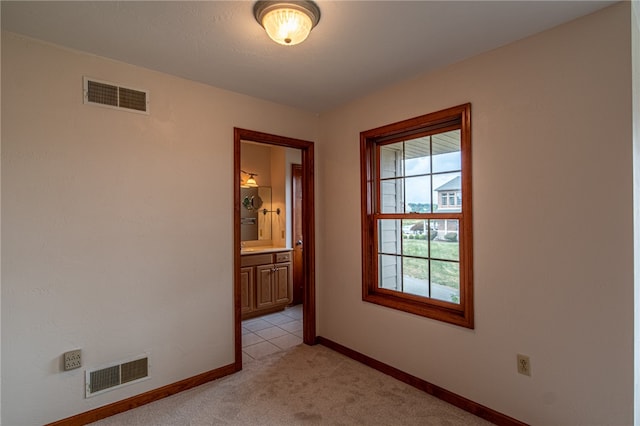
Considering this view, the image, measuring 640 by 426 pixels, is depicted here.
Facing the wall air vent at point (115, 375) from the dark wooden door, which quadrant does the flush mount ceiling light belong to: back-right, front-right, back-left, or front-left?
front-left

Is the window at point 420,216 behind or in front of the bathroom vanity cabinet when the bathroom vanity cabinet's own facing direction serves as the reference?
in front

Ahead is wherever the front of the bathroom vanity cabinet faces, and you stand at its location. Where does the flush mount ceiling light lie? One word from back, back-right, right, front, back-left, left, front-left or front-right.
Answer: front-right

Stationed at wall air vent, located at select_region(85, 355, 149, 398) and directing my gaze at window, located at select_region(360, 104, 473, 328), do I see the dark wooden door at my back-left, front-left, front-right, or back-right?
front-left

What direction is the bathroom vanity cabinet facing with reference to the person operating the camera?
facing the viewer and to the right of the viewer

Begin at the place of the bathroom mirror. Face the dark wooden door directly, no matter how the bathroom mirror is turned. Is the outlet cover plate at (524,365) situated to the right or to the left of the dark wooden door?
right

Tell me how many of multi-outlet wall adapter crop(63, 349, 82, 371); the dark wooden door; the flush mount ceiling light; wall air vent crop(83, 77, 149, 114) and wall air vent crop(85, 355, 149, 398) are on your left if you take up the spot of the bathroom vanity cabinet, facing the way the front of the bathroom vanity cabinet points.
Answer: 1

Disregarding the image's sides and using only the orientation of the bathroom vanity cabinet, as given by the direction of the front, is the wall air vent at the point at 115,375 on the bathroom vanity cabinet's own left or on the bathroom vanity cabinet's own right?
on the bathroom vanity cabinet's own right

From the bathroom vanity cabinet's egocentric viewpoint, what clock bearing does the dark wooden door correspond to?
The dark wooden door is roughly at 9 o'clock from the bathroom vanity cabinet.

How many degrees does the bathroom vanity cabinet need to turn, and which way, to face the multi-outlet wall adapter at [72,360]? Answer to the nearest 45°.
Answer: approximately 90° to its right

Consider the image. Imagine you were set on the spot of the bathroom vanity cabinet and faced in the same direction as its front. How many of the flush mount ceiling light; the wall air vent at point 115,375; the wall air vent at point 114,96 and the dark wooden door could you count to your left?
1
